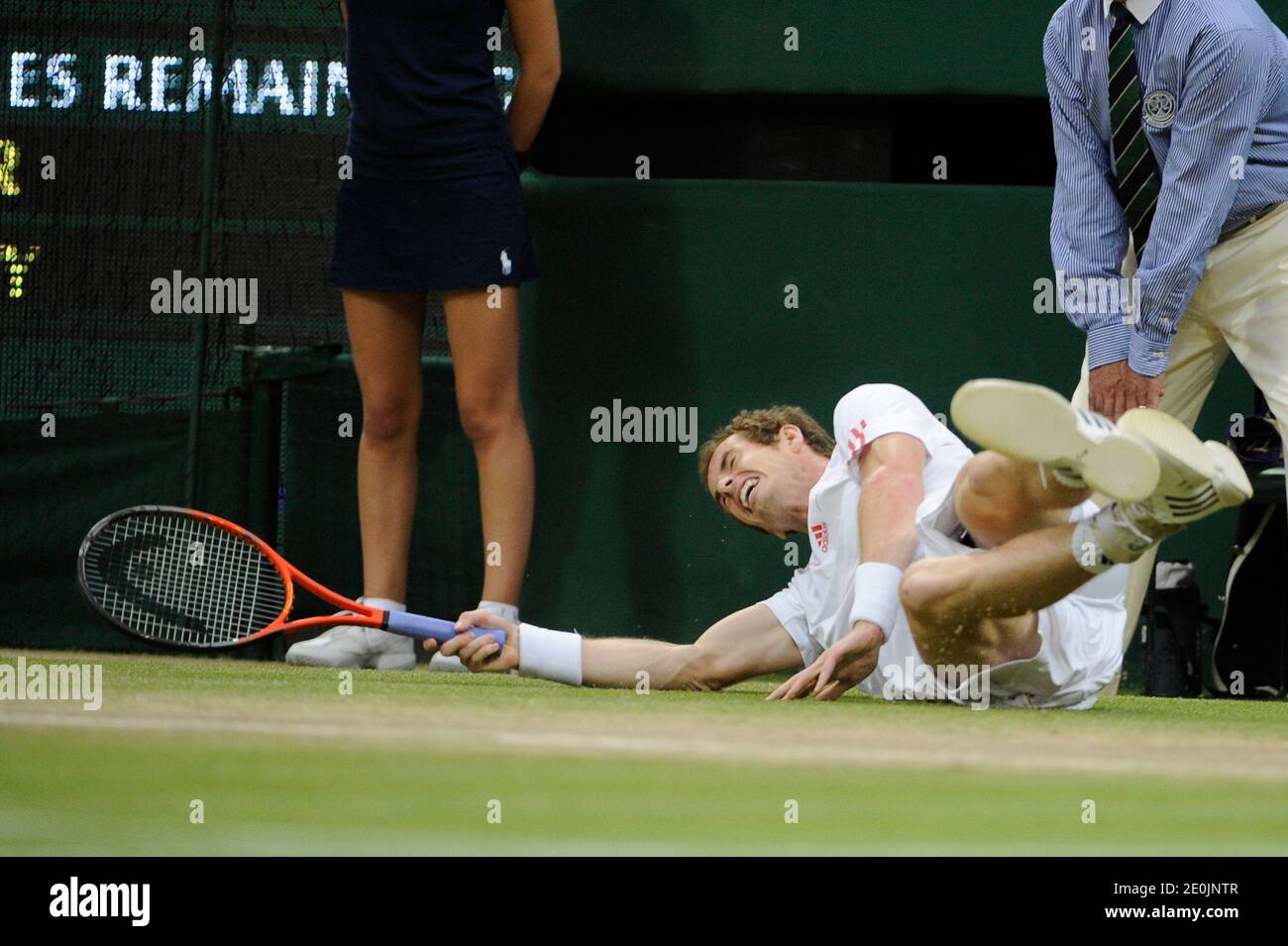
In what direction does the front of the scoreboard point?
toward the camera

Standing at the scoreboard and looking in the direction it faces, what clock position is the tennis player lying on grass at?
The tennis player lying on grass is roughly at 11 o'clock from the scoreboard.
